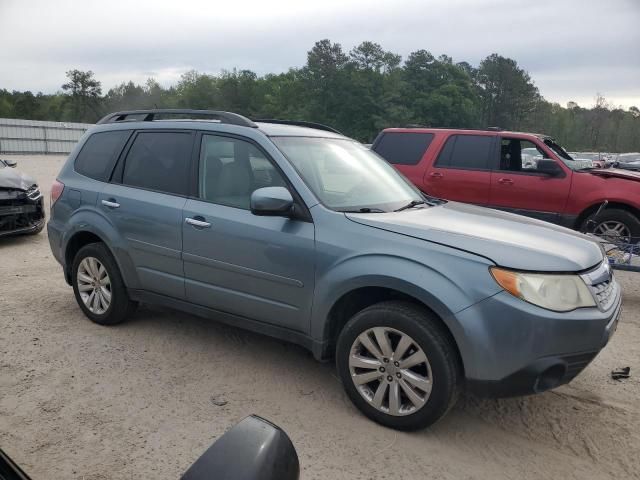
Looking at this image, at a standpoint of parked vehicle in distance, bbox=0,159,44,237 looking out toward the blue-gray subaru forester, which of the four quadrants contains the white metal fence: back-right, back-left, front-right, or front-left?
back-left

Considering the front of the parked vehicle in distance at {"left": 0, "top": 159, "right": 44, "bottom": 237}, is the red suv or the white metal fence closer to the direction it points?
the red suv

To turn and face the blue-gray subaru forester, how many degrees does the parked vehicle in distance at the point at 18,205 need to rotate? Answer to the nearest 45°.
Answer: approximately 45° to its right

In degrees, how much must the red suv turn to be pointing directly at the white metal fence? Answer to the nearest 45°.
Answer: approximately 180°

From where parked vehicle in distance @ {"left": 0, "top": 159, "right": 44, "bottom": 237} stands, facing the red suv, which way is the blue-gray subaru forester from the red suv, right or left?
right

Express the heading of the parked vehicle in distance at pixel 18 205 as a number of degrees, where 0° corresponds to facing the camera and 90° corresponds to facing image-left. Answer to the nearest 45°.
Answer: approximately 315°

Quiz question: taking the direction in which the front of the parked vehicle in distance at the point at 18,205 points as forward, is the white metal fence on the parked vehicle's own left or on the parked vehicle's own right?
on the parked vehicle's own left

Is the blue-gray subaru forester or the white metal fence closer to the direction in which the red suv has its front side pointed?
the blue-gray subaru forester

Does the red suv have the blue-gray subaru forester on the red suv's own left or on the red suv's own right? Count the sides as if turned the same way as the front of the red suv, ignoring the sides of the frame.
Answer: on the red suv's own right

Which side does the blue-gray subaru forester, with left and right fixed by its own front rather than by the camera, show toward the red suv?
left

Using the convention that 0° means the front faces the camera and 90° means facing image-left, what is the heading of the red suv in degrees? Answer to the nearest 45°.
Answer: approximately 315°

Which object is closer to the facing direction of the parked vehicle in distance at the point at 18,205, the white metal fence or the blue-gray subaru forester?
the blue-gray subaru forester

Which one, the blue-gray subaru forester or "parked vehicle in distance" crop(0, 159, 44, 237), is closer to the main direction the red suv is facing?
the blue-gray subaru forester
